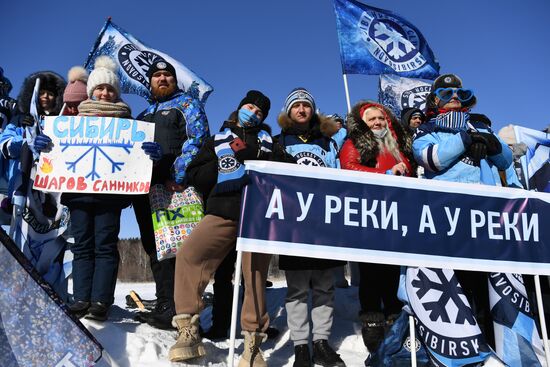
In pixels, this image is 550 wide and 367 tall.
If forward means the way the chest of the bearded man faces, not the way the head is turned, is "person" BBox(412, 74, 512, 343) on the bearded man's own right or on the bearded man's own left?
on the bearded man's own left

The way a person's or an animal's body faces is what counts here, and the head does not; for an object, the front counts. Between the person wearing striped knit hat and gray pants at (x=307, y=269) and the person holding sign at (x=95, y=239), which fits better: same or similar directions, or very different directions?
same or similar directions

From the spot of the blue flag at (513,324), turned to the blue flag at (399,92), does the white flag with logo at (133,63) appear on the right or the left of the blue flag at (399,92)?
left

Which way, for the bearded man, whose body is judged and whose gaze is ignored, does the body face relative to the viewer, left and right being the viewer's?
facing the viewer and to the left of the viewer

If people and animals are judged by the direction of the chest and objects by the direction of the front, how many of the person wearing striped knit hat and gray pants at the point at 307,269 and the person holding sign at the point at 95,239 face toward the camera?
2

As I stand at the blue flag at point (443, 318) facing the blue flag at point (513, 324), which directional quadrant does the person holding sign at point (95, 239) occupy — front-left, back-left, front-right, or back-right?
back-left

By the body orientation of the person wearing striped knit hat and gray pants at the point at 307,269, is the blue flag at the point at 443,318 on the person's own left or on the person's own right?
on the person's own left

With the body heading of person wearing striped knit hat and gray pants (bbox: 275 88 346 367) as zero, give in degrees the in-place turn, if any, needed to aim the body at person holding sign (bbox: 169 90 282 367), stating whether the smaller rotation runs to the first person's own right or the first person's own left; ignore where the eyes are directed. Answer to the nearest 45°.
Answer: approximately 45° to the first person's own right

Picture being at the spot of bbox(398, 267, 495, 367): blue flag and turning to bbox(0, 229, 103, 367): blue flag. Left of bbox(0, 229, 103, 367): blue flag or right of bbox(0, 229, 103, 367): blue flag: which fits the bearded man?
right

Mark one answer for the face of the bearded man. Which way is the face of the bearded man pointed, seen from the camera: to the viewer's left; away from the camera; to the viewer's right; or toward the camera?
toward the camera

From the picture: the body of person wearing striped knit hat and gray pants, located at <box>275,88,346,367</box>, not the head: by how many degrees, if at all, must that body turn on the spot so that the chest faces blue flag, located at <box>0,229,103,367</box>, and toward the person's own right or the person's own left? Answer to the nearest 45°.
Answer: approximately 45° to the person's own right

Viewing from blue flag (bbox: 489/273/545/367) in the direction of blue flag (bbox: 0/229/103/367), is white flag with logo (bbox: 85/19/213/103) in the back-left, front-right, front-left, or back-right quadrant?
front-right

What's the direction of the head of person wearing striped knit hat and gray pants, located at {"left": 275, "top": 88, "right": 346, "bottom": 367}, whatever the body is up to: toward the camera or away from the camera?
toward the camera

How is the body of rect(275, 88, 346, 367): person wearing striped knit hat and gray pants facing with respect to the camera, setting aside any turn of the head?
toward the camera

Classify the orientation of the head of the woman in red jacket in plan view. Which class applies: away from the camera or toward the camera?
toward the camera

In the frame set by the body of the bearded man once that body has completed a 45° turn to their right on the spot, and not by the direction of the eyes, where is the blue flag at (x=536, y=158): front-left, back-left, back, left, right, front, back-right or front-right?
back

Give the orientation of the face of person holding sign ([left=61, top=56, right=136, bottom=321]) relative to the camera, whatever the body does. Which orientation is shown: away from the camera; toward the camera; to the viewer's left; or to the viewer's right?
toward the camera

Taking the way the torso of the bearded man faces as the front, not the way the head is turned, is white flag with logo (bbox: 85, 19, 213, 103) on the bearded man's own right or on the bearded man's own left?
on the bearded man's own right
